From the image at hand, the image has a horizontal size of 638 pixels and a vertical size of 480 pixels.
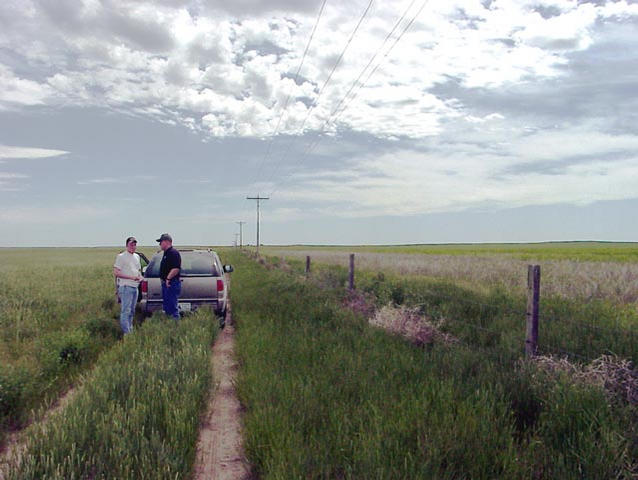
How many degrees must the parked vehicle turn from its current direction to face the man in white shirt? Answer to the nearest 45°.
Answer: approximately 135° to its left

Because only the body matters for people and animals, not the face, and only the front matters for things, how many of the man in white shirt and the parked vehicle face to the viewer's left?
0

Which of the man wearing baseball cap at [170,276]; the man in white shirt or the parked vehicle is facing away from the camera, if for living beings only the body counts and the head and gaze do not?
the parked vehicle

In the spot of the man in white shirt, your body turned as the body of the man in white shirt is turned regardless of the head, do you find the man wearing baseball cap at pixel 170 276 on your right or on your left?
on your left

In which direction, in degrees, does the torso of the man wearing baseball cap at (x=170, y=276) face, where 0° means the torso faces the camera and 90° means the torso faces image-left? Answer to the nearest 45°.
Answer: approximately 90°

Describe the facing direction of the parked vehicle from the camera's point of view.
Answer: facing away from the viewer

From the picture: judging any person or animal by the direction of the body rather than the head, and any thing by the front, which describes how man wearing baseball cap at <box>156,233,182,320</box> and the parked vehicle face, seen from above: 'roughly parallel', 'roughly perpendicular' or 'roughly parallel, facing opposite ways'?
roughly perpendicular

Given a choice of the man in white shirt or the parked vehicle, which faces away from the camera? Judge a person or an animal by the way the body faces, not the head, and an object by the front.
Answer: the parked vehicle

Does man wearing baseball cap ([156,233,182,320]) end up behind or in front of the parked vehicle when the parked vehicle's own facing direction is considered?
behind

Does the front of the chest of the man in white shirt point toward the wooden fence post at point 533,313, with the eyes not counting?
yes

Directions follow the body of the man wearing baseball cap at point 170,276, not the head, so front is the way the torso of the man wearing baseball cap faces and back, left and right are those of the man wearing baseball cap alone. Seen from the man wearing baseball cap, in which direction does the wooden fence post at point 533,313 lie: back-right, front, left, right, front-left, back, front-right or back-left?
back-left

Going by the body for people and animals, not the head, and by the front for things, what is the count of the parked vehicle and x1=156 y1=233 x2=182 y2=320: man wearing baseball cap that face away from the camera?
1

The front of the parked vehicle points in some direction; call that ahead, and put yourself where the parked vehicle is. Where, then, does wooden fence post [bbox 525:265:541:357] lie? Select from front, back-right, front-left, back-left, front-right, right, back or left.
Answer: back-right

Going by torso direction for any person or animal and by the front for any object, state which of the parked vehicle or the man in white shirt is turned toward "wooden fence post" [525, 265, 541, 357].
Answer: the man in white shirt
